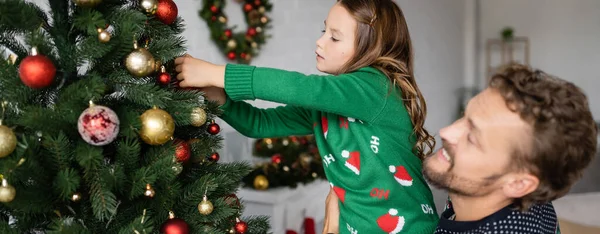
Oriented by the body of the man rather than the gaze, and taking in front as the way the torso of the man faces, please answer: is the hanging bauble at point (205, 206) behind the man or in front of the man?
in front

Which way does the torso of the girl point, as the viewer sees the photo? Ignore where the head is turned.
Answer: to the viewer's left

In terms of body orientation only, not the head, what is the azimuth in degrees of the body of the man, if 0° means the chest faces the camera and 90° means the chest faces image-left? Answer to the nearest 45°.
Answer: approximately 90°

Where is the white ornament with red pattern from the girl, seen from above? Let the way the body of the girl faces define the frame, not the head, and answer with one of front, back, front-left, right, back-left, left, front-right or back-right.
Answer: front-left

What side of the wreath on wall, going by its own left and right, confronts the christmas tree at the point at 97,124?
front

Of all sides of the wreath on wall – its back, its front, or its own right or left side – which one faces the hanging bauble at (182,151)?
front

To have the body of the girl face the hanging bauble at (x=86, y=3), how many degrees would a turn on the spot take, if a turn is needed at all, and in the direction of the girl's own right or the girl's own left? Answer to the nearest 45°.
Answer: approximately 45° to the girl's own left

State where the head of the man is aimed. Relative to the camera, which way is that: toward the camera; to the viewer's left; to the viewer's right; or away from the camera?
to the viewer's left

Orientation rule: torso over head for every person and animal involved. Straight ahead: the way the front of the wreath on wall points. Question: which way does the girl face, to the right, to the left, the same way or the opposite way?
to the right

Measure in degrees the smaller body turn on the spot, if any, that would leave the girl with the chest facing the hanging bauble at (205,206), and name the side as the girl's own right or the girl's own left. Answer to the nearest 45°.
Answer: approximately 45° to the girl's own left

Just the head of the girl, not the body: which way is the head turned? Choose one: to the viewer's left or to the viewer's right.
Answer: to the viewer's left
